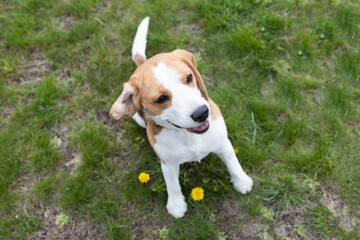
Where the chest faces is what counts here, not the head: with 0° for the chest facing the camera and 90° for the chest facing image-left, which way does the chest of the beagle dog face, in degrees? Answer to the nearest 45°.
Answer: approximately 315°
